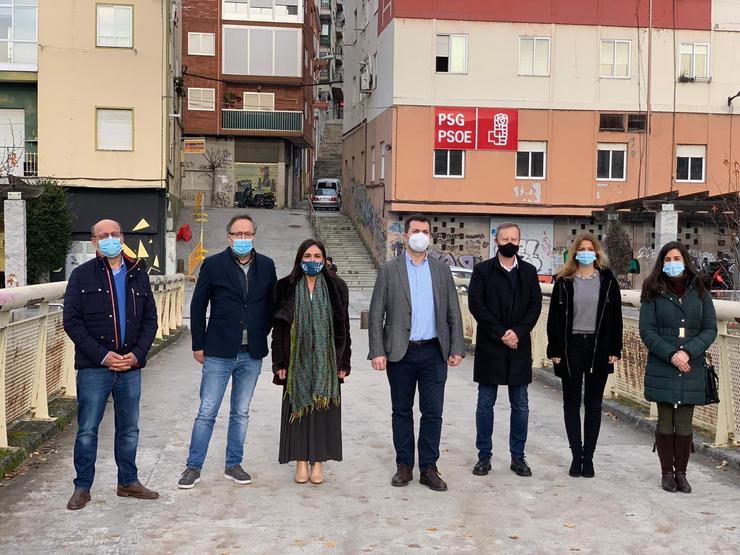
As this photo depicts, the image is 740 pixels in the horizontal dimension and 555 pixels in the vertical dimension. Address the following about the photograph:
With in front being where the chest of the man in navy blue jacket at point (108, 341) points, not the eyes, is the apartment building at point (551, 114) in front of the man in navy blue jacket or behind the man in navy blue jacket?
behind

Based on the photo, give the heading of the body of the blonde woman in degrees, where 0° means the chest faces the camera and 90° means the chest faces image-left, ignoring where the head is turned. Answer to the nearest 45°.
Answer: approximately 0°

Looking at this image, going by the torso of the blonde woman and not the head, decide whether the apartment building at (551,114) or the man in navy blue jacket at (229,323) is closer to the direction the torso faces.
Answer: the man in navy blue jacket

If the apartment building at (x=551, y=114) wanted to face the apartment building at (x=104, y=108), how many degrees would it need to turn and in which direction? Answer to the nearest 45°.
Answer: approximately 90° to its right

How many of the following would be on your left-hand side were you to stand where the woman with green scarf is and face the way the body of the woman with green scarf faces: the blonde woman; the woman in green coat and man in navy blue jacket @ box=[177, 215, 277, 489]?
2

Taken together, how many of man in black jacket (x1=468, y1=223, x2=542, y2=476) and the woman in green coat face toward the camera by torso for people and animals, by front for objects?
2

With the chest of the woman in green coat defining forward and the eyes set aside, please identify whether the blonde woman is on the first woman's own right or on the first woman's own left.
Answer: on the first woman's own right

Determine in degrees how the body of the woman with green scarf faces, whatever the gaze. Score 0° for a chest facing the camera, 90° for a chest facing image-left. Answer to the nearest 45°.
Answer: approximately 0°
